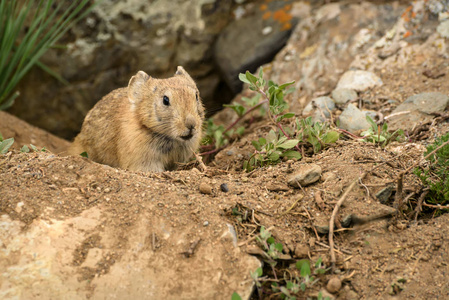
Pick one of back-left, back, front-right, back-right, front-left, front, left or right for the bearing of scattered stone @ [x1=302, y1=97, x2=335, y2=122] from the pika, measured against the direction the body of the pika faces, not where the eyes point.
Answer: front-left

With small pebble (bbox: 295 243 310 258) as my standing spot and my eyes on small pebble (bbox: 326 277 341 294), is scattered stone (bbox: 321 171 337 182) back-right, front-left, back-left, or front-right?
back-left

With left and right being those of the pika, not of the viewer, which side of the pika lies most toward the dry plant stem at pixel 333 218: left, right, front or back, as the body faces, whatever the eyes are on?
front

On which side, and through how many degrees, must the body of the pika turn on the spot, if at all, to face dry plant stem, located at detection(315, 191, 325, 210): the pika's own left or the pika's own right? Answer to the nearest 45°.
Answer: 0° — it already faces it

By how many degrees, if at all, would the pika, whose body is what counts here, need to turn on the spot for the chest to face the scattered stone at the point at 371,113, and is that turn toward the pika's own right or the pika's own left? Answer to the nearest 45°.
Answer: approximately 45° to the pika's own left

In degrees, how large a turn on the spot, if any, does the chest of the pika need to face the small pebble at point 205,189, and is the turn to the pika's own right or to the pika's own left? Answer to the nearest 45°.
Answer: approximately 45° to the pika's own right

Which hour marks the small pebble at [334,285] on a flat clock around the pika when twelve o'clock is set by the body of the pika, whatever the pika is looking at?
The small pebble is roughly at 1 o'clock from the pika.

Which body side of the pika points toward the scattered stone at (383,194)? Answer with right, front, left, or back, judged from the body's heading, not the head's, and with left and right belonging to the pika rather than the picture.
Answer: front

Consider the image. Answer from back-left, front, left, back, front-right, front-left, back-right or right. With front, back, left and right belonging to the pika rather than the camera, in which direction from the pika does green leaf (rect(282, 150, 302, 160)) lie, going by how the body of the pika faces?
front

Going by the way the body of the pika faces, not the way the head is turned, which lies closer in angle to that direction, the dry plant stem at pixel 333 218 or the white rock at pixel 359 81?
the dry plant stem

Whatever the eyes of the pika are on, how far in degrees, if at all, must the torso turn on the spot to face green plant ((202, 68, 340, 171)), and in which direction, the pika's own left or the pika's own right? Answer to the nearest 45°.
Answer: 0° — it already faces it

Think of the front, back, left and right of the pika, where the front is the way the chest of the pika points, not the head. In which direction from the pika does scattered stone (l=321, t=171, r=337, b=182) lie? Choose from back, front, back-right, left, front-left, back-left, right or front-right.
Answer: front

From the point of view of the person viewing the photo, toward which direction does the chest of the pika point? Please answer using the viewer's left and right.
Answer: facing the viewer and to the right of the viewer

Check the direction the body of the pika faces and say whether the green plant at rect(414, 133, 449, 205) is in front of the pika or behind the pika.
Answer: in front

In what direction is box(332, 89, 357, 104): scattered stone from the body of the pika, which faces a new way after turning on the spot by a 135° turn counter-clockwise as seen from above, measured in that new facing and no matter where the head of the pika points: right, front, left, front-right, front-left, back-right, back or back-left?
right
